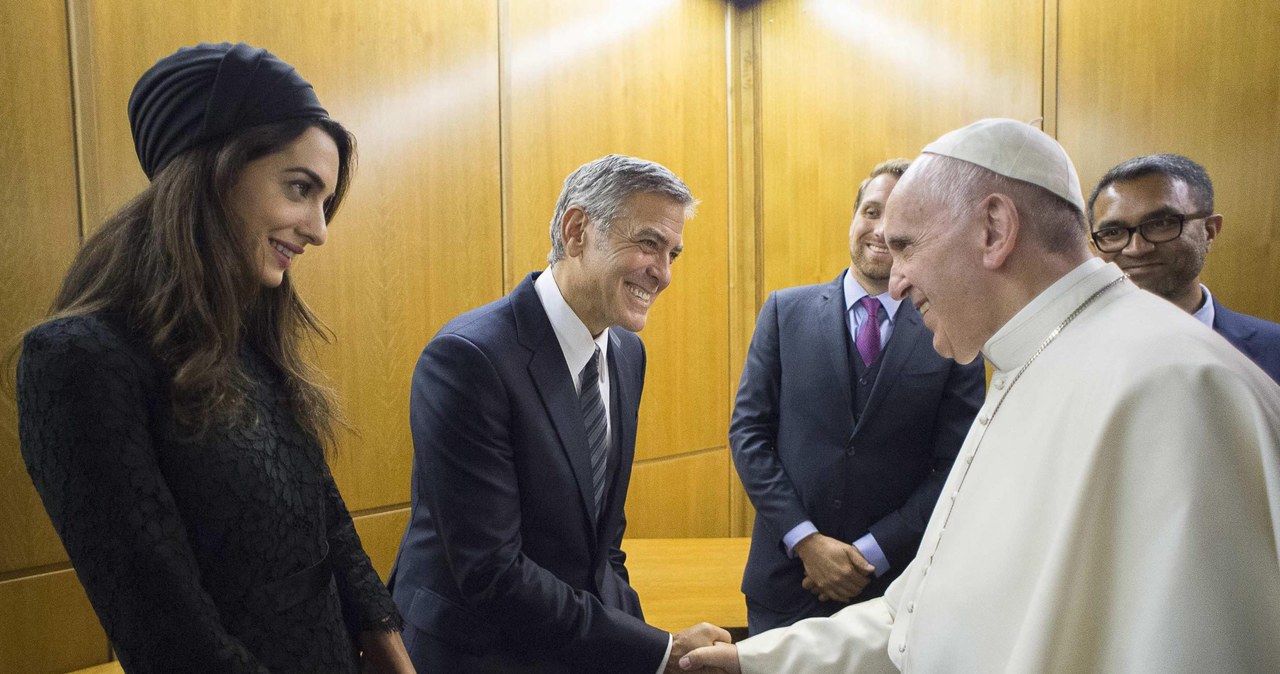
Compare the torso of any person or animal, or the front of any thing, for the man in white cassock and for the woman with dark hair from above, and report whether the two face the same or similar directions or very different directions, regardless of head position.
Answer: very different directions

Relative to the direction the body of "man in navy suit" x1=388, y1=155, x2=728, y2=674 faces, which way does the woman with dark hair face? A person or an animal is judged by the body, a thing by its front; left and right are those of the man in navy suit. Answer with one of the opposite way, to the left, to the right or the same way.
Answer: the same way

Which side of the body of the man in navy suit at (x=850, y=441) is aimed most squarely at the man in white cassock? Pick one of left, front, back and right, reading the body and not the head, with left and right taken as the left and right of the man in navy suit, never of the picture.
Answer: front

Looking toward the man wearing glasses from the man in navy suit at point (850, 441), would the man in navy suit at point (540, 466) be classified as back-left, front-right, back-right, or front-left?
back-right

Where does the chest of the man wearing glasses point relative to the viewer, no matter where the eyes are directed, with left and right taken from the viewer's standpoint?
facing the viewer and to the left of the viewer

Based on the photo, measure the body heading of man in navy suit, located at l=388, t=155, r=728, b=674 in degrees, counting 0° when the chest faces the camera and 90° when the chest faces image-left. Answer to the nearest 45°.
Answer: approximately 315°

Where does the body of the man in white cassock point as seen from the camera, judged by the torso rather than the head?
to the viewer's left

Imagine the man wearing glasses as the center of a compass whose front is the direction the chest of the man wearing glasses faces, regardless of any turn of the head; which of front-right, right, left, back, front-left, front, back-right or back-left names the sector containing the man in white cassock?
front-left

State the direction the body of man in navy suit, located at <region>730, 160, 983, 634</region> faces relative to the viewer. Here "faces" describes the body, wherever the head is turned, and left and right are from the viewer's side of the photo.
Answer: facing the viewer

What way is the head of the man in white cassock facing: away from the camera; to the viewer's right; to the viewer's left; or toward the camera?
to the viewer's left

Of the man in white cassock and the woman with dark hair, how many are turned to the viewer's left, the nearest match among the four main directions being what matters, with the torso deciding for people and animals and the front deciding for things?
1

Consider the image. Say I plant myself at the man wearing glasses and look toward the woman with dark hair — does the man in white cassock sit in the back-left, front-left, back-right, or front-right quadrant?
front-left

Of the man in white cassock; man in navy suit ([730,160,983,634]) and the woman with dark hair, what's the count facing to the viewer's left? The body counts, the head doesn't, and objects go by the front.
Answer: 1
